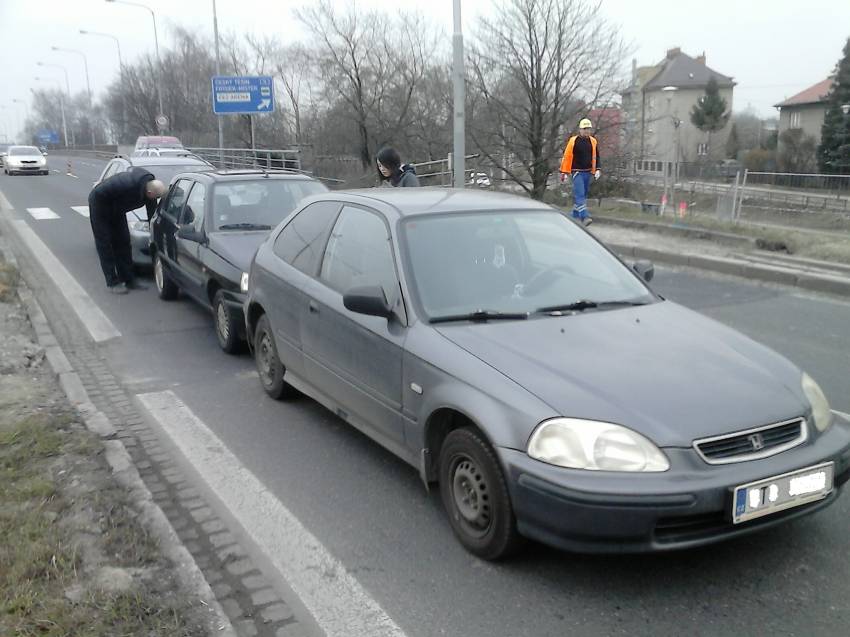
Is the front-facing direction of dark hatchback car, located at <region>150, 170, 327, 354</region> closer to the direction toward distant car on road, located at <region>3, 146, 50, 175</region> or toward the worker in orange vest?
the worker in orange vest

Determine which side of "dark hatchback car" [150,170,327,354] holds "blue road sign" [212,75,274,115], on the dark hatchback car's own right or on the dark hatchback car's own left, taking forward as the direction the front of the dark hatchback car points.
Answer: on the dark hatchback car's own left

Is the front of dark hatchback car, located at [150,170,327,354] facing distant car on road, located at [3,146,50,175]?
no

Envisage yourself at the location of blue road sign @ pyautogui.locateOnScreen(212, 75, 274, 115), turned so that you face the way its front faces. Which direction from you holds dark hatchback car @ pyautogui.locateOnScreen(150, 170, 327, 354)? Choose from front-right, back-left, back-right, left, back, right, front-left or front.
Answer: front

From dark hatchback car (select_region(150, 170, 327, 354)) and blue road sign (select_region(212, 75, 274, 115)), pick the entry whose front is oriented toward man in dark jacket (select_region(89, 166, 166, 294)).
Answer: the blue road sign

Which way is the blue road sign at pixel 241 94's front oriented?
toward the camera

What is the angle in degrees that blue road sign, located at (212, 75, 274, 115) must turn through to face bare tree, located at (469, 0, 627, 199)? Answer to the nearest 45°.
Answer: approximately 45° to its left

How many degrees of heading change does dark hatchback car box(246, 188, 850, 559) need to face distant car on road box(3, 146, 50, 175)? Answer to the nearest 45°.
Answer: approximately 180°

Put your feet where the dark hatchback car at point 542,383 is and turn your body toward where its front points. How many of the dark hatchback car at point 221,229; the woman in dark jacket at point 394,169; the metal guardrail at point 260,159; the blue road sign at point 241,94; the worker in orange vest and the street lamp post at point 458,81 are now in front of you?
0

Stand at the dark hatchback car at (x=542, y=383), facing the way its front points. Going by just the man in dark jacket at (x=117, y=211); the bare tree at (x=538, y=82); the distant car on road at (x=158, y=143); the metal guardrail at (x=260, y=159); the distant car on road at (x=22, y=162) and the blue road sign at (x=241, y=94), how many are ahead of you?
0

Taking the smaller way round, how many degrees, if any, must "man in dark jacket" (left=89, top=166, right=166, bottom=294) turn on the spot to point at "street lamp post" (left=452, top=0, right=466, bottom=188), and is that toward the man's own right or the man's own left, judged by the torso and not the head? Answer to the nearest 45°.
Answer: approximately 45° to the man's own left

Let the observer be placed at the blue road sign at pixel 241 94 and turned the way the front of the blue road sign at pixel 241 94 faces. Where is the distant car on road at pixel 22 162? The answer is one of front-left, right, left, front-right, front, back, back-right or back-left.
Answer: back-right

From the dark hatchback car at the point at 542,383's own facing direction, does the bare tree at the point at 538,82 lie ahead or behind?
behind

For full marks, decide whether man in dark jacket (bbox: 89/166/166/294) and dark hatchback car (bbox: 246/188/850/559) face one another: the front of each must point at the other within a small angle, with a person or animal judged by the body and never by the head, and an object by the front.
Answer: no

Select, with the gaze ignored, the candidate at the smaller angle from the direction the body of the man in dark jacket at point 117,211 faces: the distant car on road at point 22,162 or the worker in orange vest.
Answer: the worker in orange vest

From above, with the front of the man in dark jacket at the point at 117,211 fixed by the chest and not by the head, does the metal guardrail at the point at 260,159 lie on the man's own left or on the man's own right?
on the man's own left

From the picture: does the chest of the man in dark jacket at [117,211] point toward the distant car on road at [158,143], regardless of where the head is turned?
no

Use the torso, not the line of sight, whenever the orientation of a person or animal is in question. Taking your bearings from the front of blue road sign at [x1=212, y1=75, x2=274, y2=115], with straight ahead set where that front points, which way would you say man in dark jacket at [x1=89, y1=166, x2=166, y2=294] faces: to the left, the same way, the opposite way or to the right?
to the left
